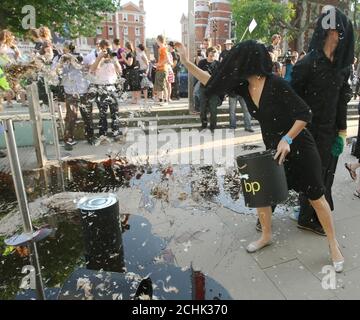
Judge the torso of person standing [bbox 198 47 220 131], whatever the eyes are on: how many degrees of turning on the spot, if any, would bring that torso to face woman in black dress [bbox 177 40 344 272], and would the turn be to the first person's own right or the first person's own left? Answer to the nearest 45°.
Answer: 0° — they already face them

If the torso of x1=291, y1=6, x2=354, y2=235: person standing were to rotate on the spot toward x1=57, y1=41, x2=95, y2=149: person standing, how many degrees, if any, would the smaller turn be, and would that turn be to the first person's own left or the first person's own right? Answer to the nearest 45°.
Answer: approximately 135° to the first person's own right

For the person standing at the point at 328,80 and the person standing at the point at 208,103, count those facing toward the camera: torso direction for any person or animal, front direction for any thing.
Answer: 2

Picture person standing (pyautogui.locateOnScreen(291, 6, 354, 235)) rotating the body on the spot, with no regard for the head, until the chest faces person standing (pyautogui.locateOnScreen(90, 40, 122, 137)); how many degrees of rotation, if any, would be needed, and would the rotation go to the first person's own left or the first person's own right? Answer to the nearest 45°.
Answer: approximately 135° to the first person's own right

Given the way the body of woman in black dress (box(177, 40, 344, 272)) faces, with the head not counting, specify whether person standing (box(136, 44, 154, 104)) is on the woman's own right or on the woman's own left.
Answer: on the woman's own right

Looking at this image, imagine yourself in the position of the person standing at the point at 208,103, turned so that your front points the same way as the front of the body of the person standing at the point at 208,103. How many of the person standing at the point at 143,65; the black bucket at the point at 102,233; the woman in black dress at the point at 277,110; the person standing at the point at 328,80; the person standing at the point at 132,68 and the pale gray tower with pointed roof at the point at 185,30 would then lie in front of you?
3

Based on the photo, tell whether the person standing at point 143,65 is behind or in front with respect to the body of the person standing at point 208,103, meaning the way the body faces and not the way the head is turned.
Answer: behind

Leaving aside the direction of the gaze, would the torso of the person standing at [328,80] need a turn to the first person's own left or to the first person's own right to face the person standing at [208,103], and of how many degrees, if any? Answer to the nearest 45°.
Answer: approximately 135° to the first person's own right
